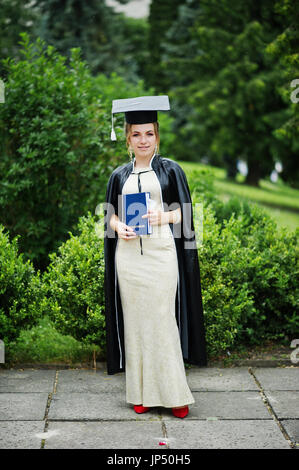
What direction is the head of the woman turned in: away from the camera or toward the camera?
toward the camera

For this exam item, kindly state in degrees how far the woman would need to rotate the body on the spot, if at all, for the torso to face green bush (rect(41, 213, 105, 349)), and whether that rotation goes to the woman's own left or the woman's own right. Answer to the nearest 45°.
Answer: approximately 135° to the woman's own right

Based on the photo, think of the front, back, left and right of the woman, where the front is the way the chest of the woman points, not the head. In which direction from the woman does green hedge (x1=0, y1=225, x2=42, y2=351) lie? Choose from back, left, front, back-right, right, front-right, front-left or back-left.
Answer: back-right

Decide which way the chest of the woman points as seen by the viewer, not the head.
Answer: toward the camera

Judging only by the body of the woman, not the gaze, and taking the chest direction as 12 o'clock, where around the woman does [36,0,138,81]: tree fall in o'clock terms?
The tree is roughly at 6 o'clock from the woman.

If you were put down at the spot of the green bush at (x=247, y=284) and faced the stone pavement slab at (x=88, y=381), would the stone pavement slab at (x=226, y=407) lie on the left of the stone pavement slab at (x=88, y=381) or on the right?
left

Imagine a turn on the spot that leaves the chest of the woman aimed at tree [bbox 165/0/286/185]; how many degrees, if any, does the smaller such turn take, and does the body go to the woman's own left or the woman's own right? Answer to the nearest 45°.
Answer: approximately 180°

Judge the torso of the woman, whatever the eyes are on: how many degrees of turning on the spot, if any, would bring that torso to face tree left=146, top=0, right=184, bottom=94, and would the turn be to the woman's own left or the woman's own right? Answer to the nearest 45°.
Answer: approximately 180°
